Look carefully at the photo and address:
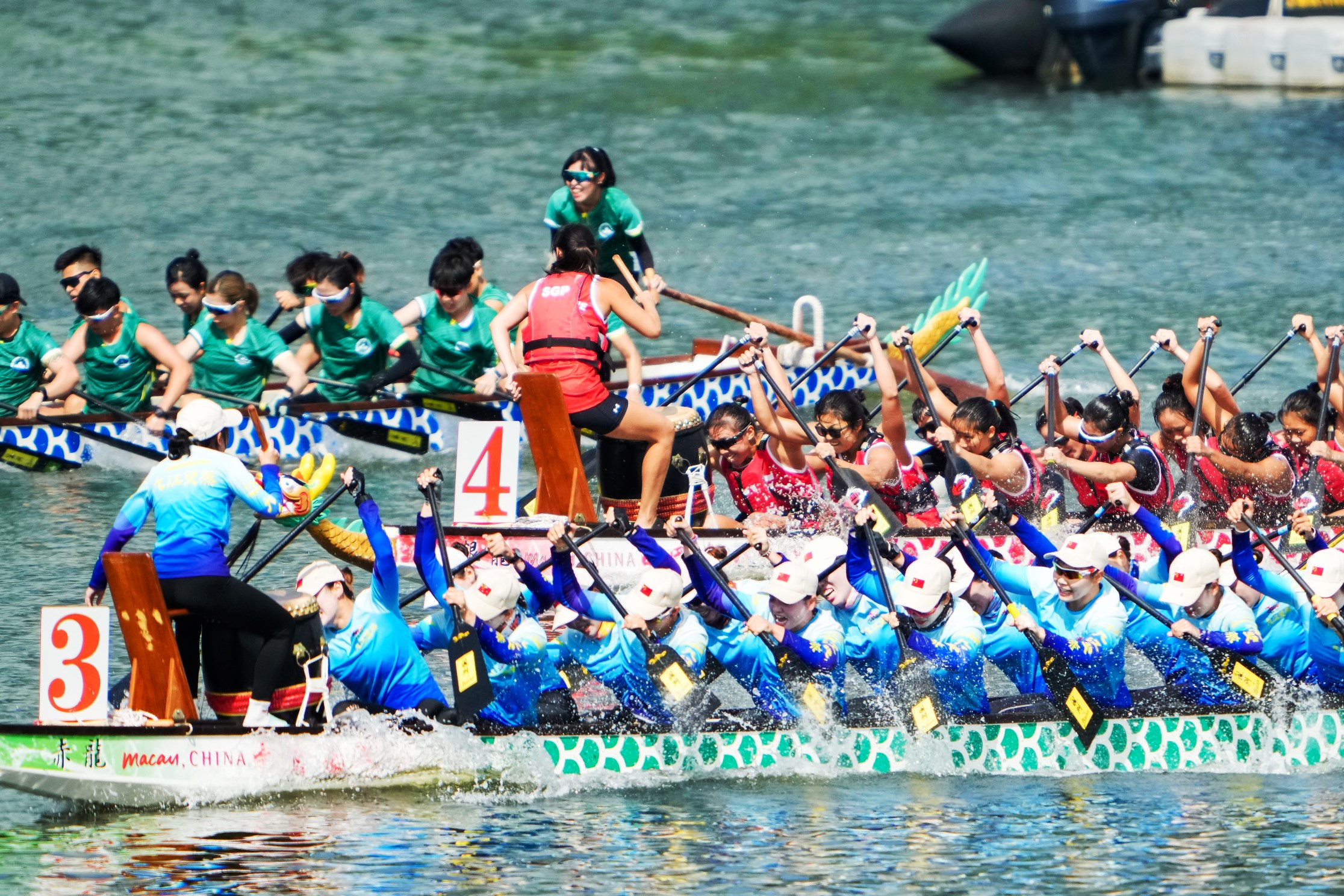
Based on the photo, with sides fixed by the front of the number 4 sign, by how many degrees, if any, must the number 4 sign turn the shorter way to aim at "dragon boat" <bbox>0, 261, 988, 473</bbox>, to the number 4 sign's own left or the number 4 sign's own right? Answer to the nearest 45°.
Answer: approximately 180°

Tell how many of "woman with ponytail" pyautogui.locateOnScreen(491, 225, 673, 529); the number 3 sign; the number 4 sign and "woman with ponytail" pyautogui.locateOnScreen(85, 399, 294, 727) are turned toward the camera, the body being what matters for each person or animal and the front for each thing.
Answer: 2

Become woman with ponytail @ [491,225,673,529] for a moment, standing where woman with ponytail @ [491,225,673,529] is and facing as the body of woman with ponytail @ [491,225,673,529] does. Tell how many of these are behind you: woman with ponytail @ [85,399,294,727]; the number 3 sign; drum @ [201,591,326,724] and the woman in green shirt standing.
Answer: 3

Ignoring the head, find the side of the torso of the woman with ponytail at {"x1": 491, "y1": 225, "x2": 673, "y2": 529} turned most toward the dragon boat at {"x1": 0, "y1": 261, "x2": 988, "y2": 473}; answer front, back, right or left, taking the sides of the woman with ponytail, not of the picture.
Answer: left

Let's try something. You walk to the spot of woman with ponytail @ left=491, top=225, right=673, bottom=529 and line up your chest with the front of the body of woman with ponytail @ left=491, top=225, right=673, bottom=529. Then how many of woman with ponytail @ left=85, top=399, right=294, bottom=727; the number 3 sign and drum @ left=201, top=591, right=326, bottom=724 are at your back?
3

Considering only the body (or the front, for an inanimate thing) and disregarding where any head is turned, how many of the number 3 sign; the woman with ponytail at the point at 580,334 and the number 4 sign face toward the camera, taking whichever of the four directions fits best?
2

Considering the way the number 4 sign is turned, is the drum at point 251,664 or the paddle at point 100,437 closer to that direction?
the drum

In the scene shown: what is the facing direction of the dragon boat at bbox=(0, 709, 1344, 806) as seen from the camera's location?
facing to the left of the viewer

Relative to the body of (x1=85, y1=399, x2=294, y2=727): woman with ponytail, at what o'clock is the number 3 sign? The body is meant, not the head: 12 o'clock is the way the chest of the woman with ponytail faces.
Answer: The number 3 sign is roughly at 7 o'clock from the woman with ponytail.
